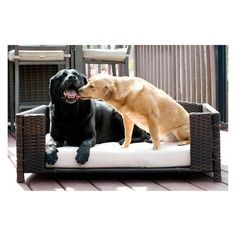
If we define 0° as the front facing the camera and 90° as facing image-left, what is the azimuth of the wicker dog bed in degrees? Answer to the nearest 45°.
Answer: approximately 0°

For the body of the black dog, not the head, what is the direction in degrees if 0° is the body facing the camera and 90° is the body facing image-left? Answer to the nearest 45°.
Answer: approximately 45°

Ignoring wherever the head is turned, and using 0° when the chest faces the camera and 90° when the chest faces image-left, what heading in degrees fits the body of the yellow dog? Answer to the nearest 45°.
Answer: approximately 90°
